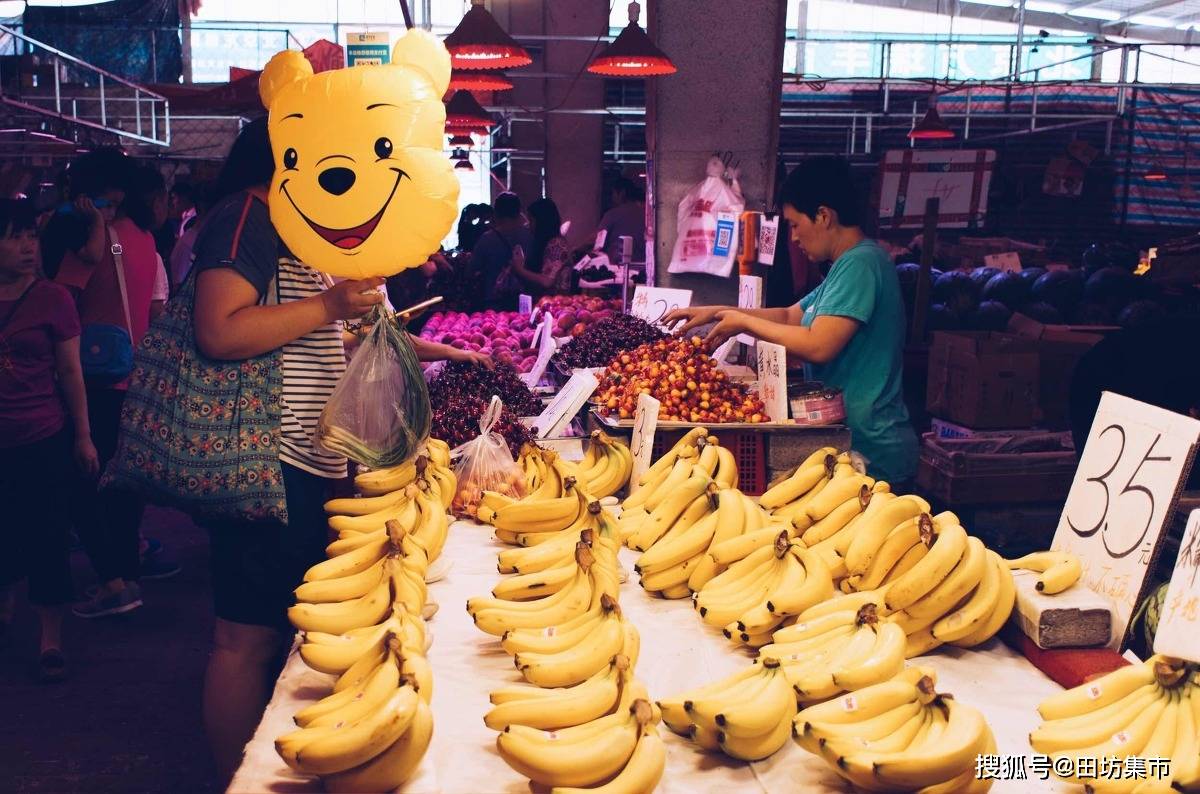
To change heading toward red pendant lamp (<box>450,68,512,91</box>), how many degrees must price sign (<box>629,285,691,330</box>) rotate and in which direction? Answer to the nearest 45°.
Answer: approximately 135° to its right

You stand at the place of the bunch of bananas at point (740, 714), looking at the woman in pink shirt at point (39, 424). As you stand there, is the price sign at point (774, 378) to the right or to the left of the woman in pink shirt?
right

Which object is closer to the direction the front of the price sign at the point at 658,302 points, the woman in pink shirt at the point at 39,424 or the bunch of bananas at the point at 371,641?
the bunch of bananas

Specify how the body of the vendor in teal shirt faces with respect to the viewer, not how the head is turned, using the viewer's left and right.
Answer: facing to the left of the viewer

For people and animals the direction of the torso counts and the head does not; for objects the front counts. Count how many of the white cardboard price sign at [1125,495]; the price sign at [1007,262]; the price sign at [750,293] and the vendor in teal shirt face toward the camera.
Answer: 3

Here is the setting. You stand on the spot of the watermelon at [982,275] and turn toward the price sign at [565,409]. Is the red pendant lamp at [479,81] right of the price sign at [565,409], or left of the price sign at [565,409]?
right

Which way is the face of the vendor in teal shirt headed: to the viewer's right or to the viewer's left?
to the viewer's left

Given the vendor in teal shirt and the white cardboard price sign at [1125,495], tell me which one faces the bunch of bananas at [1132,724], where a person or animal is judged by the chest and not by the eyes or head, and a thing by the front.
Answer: the white cardboard price sign

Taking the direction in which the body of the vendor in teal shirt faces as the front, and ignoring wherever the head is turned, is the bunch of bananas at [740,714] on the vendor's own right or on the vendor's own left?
on the vendor's own left

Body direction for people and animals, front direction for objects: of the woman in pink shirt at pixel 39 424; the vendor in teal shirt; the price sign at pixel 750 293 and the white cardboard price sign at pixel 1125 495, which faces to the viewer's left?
the vendor in teal shirt

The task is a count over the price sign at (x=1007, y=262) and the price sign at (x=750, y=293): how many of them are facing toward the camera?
2

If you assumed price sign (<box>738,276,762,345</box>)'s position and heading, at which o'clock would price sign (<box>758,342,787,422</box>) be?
price sign (<box>758,342,787,422</box>) is roughly at 12 o'clock from price sign (<box>738,276,762,345</box>).
